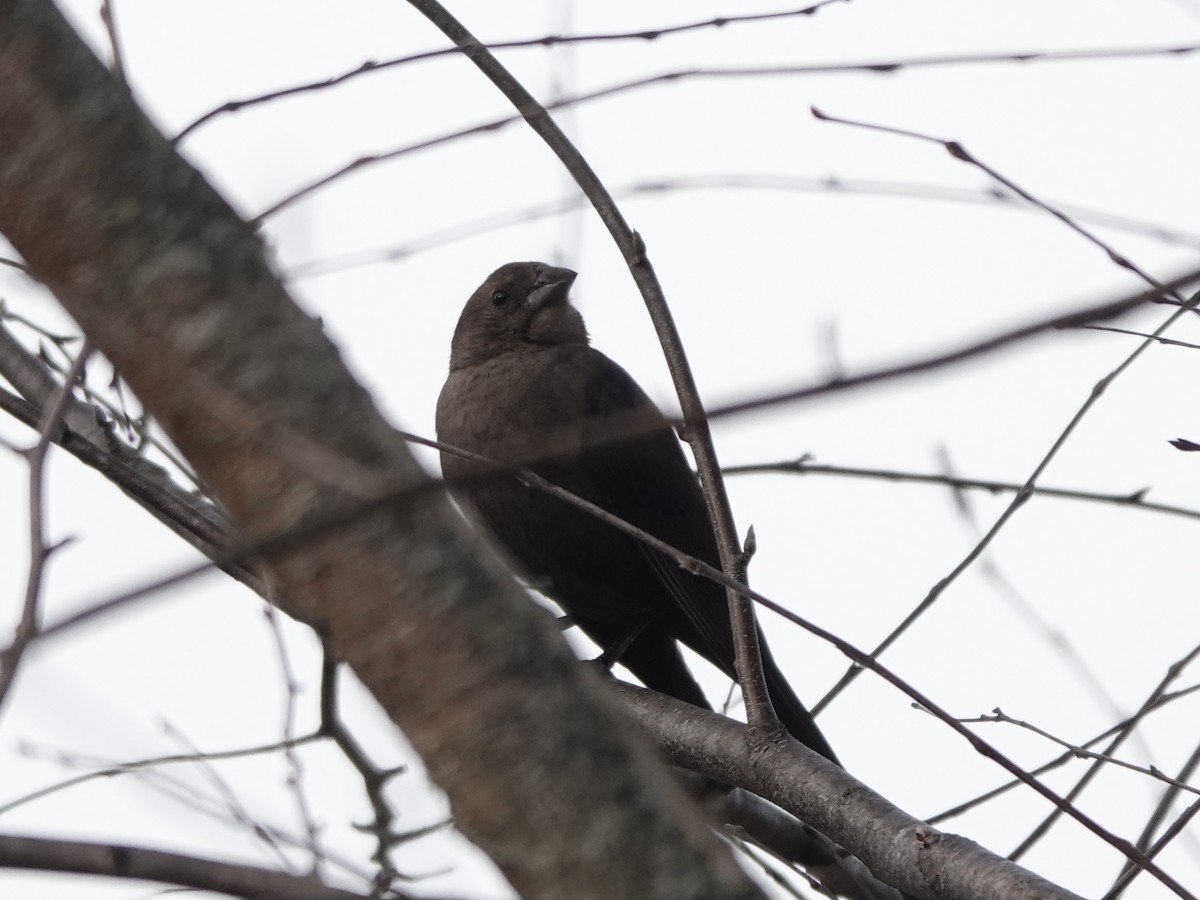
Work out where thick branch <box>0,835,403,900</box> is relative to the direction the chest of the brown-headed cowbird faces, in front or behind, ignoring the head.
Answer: in front

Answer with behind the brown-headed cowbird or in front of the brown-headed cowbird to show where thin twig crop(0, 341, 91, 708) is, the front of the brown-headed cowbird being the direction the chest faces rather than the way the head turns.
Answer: in front

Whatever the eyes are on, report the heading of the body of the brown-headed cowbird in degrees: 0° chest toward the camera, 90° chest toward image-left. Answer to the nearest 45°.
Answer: approximately 45°
